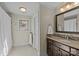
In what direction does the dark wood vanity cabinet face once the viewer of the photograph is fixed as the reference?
facing the viewer and to the left of the viewer

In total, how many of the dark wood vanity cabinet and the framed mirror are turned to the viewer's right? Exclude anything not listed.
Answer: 0

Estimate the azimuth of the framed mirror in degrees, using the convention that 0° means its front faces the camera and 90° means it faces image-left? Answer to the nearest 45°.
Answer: approximately 45°
